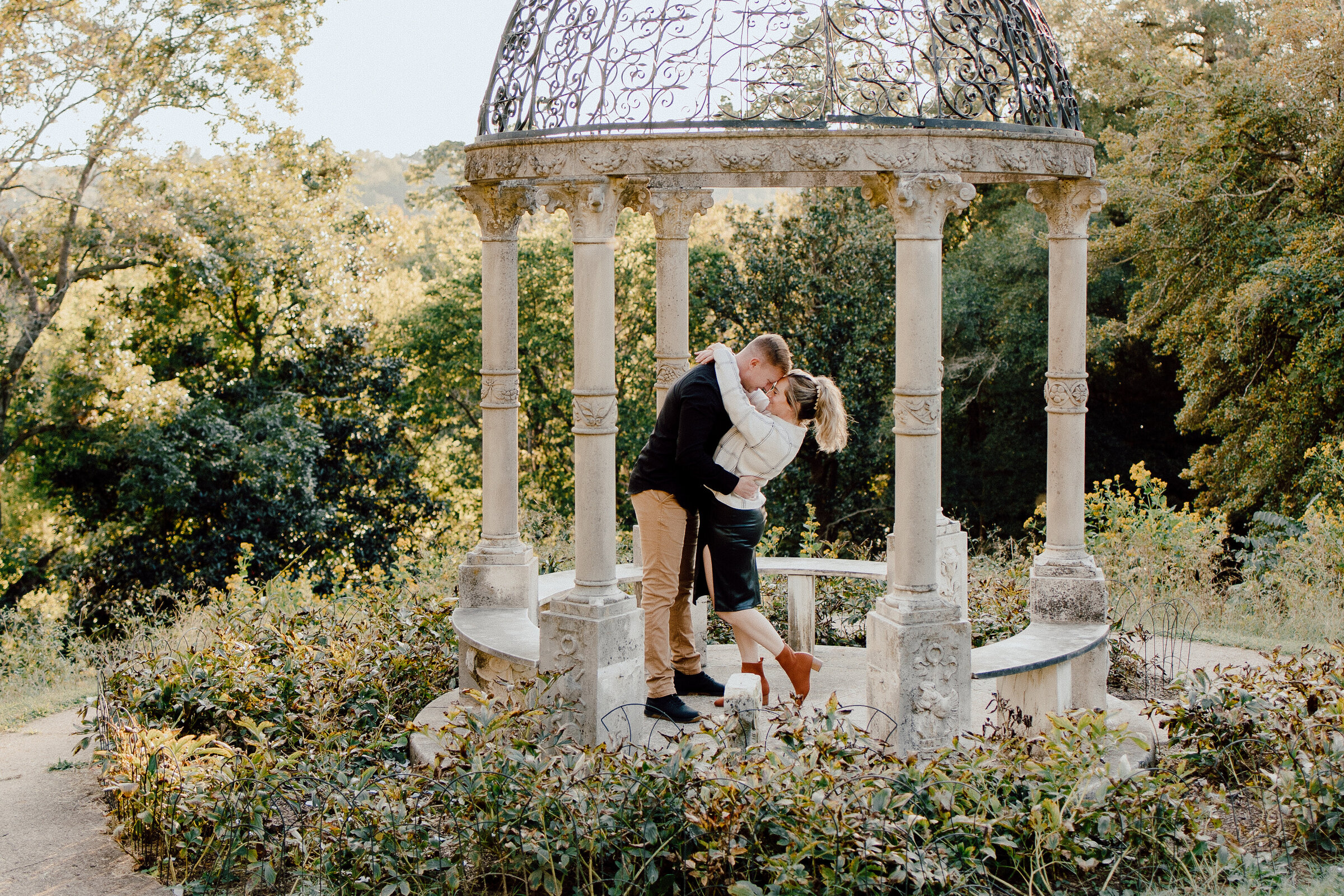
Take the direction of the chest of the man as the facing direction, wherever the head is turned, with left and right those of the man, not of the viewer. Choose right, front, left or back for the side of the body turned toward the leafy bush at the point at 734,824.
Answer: right

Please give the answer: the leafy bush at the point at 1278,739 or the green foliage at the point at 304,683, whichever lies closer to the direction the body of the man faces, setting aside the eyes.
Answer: the leafy bush

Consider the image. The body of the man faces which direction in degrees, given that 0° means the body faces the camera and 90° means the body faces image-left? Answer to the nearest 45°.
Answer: approximately 270°

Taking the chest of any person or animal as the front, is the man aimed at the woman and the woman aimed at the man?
yes

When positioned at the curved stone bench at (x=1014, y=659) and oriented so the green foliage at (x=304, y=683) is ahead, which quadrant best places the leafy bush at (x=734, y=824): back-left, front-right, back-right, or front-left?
front-left

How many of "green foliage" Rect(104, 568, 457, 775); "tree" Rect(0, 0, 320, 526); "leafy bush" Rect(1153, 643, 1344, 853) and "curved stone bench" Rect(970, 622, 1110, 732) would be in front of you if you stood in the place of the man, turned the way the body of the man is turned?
2

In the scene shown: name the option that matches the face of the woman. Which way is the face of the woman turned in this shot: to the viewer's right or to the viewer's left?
to the viewer's left

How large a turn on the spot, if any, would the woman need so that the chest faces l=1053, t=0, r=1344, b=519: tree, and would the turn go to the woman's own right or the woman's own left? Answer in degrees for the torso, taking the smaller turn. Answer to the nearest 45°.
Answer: approximately 135° to the woman's own right

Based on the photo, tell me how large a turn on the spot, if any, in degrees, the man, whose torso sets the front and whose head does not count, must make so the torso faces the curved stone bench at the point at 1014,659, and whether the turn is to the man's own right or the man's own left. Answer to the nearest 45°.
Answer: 0° — they already face it

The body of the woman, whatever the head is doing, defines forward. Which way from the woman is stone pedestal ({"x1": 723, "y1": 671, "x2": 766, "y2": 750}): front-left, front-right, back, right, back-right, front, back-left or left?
left

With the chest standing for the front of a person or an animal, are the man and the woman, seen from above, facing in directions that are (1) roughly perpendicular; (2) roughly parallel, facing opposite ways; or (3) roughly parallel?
roughly parallel, facing opposite ways

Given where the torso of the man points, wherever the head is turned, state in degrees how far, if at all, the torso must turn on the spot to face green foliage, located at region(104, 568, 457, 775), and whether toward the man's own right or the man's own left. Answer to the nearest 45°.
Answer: approximately 180°

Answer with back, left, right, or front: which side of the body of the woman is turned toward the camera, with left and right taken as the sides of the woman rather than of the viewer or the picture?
left

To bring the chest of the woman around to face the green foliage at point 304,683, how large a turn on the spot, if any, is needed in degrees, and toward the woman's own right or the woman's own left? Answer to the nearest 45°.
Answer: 0° — they already face it

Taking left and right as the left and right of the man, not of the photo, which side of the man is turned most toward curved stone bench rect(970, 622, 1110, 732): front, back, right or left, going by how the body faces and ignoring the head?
front
